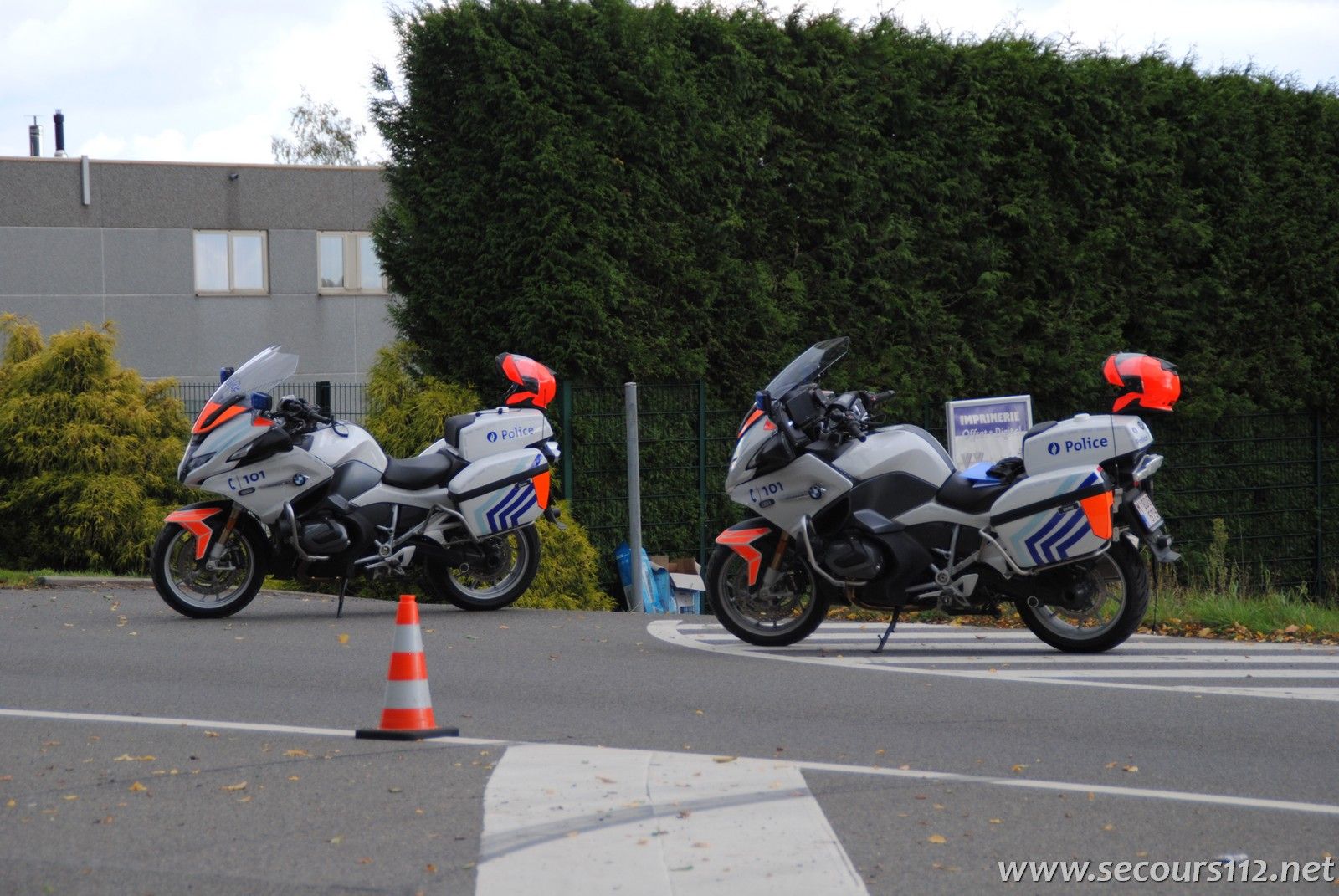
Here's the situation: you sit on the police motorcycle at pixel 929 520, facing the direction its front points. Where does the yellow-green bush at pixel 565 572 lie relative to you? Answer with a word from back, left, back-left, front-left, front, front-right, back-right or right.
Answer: front-right

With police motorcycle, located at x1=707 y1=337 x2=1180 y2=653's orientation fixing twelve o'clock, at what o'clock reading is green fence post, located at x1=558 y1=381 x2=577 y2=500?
The green fence post is roughly at 2 o'clock from the police motorcycle.

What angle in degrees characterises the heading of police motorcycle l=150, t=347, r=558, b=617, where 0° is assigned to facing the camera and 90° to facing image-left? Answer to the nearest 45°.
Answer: approximately 90°

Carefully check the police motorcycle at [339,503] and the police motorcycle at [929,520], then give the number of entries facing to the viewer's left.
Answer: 2

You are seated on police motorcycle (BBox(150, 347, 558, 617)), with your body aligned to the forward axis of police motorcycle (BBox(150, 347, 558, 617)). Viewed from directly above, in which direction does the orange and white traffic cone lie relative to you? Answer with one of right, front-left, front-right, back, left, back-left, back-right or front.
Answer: left

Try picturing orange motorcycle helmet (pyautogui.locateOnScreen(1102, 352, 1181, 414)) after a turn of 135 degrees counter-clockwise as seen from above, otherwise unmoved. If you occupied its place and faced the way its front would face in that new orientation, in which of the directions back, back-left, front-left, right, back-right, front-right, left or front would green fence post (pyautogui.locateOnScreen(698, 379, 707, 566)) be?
back

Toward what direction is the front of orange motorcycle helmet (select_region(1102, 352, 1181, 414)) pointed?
to the viewer's left

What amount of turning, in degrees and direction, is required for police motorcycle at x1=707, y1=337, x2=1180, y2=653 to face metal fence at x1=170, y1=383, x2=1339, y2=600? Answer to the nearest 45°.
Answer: approximately 90° to its right

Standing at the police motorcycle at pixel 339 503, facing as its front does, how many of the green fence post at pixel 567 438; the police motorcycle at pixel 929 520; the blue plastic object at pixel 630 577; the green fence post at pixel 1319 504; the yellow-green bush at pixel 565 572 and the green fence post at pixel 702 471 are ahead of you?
0

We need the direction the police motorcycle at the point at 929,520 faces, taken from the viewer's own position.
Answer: facing to the left of the viewer

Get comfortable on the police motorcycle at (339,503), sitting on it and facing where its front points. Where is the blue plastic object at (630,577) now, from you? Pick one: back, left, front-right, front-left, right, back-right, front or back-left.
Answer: back-right

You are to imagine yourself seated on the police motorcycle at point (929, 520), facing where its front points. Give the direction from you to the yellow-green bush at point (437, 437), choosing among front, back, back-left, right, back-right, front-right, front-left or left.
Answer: front-right

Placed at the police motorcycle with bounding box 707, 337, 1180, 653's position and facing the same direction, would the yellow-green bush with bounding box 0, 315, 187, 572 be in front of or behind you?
in front

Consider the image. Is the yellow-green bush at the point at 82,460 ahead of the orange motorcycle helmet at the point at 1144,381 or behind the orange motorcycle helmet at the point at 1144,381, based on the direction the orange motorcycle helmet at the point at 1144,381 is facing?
ahead

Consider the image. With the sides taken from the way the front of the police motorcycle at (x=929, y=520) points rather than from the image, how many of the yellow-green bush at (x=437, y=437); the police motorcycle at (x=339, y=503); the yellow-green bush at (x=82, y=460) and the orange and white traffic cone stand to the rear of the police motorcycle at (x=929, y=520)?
0

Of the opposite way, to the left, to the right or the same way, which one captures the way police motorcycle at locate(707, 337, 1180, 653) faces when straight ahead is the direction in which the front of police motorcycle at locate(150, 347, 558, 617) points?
the same way
